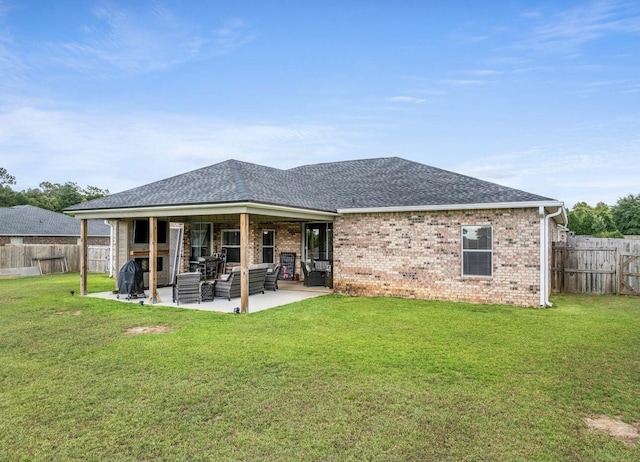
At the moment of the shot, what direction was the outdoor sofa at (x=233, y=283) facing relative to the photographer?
facing away from the viewer and to the left of the viewer

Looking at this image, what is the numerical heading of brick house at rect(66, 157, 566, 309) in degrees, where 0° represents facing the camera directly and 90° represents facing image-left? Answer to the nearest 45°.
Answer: approximately 180°

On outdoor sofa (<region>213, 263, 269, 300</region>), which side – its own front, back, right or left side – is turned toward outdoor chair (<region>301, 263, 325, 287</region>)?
right

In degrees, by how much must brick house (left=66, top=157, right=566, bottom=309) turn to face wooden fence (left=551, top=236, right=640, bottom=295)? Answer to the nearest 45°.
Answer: approximately 90° to its right
